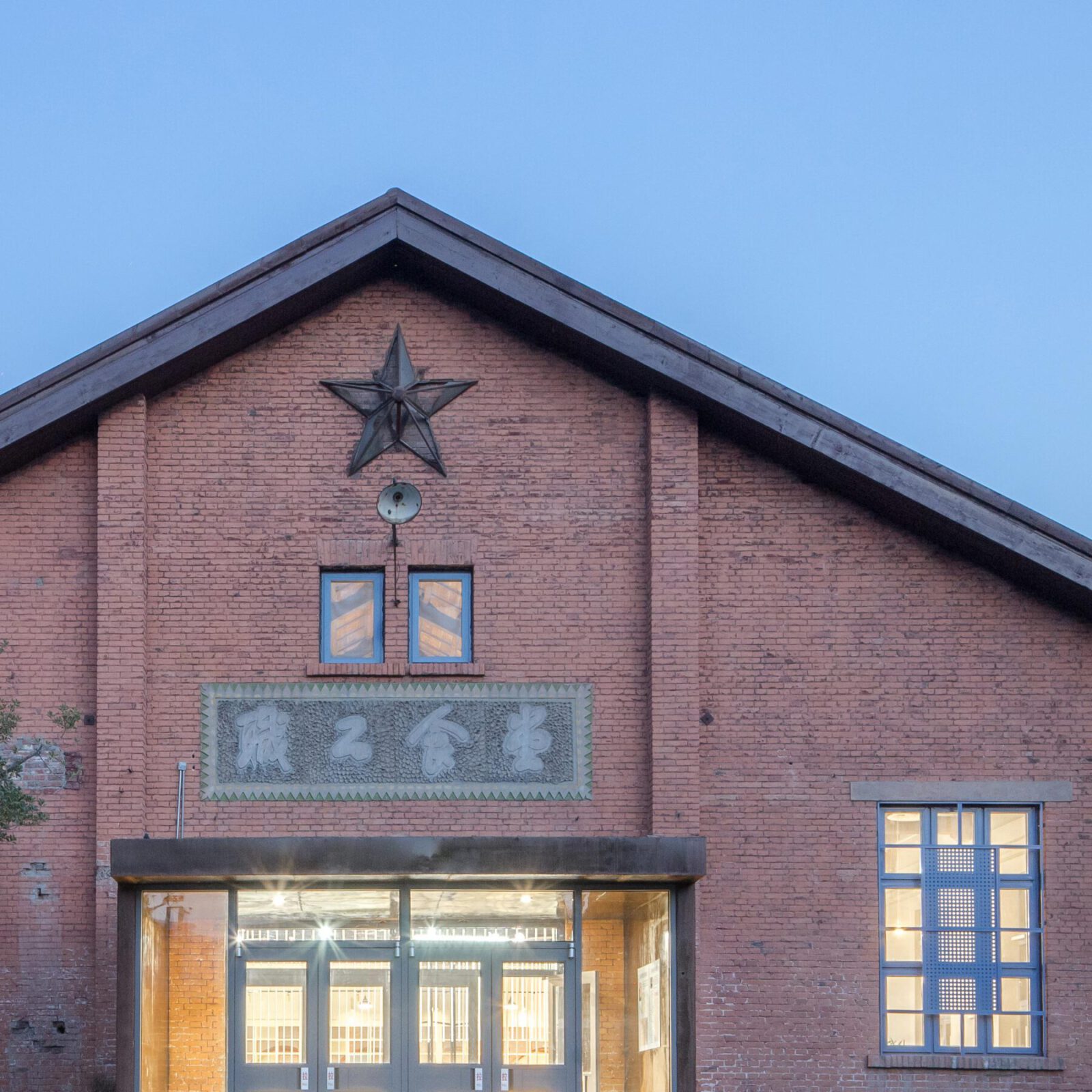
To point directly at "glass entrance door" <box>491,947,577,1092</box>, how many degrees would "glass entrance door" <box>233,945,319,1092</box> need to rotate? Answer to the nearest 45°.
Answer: approximately 90° to its left

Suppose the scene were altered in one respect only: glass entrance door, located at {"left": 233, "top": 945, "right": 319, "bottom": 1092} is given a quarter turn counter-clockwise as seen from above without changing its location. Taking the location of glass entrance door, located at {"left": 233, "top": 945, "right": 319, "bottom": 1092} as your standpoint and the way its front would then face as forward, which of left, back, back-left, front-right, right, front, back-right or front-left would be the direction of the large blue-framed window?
front

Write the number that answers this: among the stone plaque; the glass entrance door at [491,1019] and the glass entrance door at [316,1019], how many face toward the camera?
3

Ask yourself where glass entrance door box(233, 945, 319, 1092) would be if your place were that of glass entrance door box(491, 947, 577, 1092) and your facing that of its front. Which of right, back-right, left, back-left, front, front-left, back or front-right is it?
right

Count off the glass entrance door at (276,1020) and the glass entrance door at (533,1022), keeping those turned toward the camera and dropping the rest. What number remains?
2

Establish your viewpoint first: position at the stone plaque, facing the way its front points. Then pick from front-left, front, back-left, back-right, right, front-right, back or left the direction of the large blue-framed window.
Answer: left

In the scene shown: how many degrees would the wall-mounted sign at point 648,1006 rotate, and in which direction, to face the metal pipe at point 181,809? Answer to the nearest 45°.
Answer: approximately 45° to its right

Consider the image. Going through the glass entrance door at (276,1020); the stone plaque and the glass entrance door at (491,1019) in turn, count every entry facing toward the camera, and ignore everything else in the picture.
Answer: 3

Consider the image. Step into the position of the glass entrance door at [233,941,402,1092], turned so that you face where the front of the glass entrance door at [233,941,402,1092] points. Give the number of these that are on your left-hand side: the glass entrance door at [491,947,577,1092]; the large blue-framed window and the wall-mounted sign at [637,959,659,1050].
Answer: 3

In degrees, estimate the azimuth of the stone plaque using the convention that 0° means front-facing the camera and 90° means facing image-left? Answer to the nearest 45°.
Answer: approximately 0°

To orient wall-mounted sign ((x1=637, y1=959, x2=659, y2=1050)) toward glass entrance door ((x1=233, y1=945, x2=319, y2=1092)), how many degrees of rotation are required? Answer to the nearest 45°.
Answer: approximately 45° to its right

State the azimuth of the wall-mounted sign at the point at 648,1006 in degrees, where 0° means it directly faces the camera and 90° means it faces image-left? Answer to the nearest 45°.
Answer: approximately 45°
